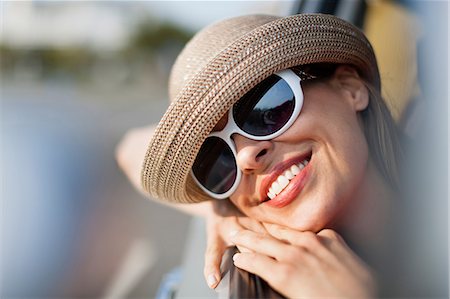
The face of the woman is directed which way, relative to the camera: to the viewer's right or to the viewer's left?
to the viewer's left

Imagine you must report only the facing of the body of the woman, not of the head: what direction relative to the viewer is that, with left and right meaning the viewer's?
facing the viewer and to the left of the viewer
